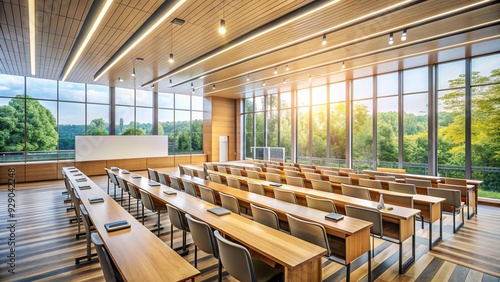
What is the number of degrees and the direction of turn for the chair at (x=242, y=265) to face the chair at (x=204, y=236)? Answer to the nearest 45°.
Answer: approximately 90° to its left

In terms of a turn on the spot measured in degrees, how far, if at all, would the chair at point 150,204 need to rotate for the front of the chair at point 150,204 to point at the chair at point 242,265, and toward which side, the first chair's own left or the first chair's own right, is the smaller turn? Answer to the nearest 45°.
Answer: approximately 135° to the first chair's own right

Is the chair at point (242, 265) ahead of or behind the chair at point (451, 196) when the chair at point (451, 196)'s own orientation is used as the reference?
behind
